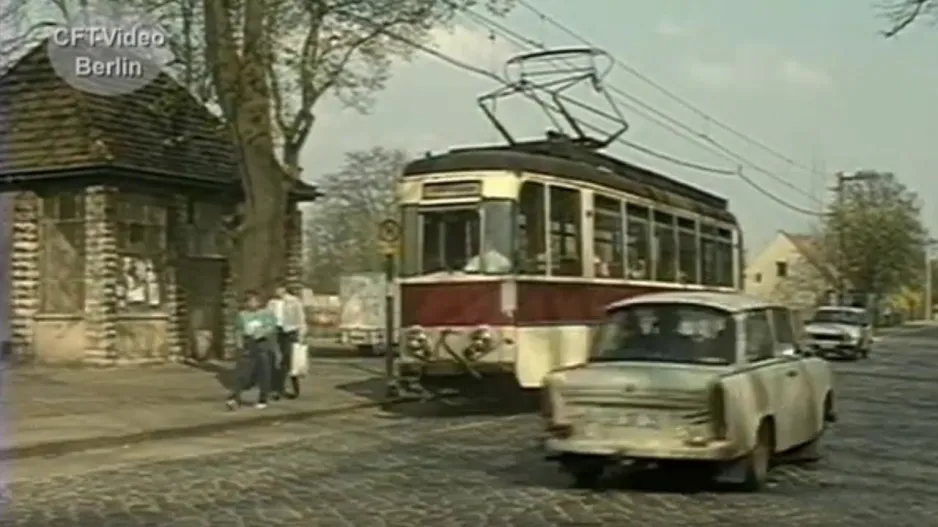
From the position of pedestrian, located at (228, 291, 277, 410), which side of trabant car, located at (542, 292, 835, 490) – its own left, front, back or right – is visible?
left

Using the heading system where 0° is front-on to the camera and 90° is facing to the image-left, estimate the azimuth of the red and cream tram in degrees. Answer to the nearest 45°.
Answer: approximately 45°

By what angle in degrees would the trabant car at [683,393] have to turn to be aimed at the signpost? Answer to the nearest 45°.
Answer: approximately 90° to its left

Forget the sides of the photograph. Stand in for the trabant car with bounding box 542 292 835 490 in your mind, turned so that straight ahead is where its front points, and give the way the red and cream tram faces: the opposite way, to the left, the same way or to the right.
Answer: the opposite way

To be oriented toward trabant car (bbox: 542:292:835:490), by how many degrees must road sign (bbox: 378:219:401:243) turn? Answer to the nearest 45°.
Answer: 0° — it already faces it

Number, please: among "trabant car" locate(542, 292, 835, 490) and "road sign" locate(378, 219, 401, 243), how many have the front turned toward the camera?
1

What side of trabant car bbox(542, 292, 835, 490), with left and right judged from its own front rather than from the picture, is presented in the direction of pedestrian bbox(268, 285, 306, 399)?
left

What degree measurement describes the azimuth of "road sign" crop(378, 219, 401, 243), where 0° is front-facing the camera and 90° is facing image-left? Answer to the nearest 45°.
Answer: approximately 0°

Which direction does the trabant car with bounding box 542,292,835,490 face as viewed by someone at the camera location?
facing away from the viewer and to the right of the viewer
